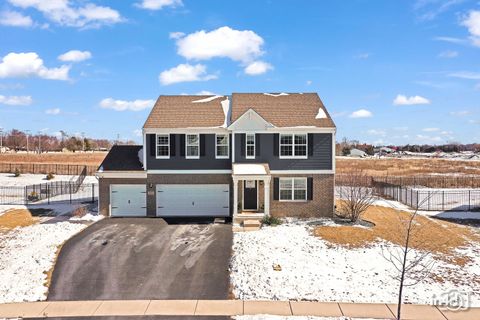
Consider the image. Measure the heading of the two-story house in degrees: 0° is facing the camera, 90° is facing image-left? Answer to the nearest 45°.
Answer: approximately 0°

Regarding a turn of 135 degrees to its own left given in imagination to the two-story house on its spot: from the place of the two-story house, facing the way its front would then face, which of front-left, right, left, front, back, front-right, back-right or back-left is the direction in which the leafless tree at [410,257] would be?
right
